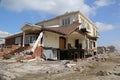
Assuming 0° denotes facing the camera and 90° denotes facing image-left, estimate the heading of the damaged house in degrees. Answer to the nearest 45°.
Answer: approximately 45°
